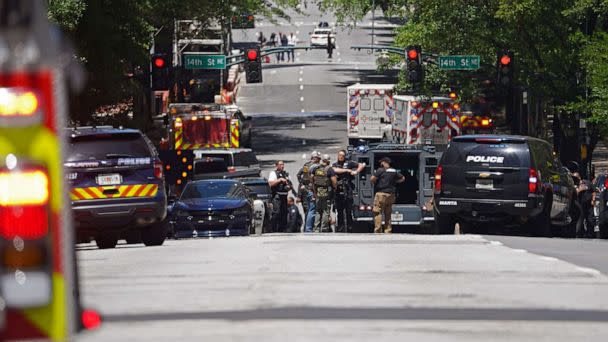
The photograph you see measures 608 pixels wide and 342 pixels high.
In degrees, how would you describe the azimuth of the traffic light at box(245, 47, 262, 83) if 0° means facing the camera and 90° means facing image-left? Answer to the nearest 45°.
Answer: approximately 0°

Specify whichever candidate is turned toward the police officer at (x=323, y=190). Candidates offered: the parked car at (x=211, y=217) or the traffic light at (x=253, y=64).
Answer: the traffic light

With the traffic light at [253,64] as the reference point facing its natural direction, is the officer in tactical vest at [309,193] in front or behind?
in front
